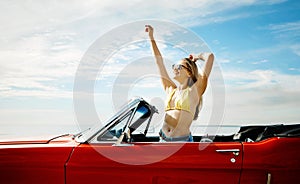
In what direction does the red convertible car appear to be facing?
to the viewer's left

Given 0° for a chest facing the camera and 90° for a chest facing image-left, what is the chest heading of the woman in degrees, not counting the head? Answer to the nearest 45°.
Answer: approximately 45°
